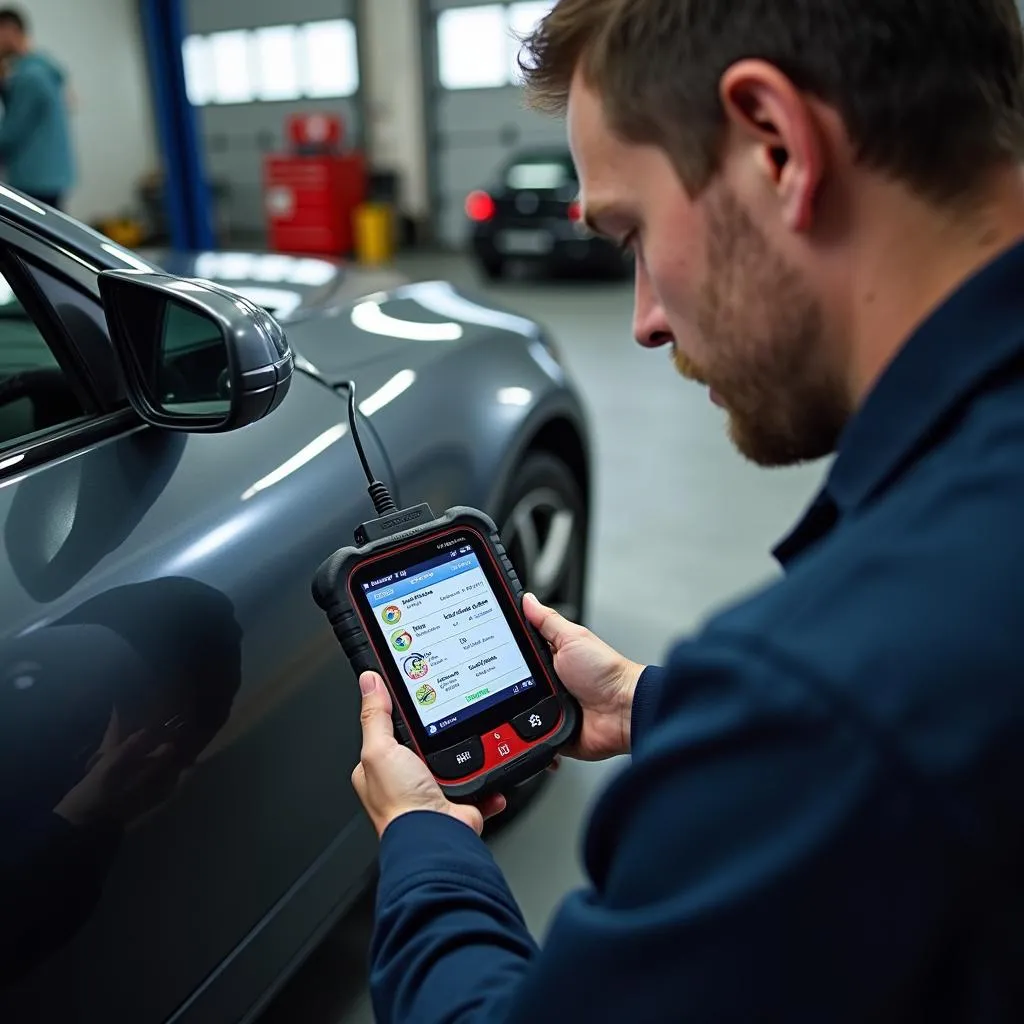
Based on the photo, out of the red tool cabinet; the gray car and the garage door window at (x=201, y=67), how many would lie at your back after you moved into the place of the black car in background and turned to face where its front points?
1

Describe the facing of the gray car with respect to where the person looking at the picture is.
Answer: facing away from the viewer and to the right of the viewer

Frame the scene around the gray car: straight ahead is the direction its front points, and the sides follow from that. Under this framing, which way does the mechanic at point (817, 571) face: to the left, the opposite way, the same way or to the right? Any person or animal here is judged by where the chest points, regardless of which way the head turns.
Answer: to the left

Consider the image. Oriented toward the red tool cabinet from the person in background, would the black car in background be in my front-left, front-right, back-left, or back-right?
front-right

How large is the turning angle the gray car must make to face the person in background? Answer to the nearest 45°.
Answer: approximately 45° to its left

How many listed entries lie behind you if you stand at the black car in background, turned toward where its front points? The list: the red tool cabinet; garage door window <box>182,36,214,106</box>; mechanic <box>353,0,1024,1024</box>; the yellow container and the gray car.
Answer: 2

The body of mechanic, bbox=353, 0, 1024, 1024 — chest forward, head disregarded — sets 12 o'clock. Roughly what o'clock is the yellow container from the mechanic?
The yellow container is roughly at 1 o'clock from the mechanic.

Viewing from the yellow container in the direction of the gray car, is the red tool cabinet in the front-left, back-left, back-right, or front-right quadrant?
back-right

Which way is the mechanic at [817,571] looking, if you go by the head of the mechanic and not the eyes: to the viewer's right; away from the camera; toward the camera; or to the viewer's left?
to the viewer's left

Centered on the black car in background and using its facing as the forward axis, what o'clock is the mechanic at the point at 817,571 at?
The mechanic is roughly at 6 o'clock from the black car in background.

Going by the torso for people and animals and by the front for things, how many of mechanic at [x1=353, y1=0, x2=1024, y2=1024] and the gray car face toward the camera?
0

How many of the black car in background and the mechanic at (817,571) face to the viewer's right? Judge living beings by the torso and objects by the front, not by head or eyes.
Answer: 0

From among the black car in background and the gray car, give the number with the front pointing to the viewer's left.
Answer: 0

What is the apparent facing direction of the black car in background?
away from the camera

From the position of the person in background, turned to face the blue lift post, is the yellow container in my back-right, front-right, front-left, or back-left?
front-left

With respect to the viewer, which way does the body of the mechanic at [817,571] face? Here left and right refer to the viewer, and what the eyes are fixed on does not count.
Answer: facing away from the viewer and to the left of the viewer

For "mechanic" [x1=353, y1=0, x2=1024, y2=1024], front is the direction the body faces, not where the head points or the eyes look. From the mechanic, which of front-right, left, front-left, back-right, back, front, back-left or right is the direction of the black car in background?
front-right
